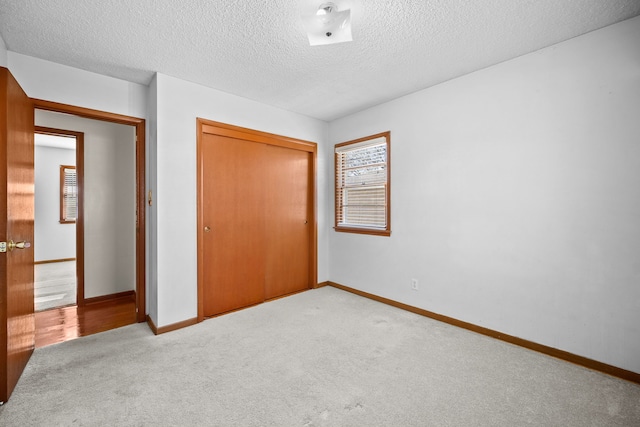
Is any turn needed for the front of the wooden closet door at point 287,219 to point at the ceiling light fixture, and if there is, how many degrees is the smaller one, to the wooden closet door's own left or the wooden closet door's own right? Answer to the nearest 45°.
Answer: approximately 45° to the wooden closet door's own right

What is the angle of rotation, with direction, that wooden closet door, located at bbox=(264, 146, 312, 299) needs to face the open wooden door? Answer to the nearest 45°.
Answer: approximately 90° to its right

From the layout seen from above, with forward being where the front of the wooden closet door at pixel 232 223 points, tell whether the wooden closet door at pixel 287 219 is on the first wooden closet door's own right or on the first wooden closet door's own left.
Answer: on the first wooden closet door's own left

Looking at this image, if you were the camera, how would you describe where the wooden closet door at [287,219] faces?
facing the viewer and to the right of the viewer

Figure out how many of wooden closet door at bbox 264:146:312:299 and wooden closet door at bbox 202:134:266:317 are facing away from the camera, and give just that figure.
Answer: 0

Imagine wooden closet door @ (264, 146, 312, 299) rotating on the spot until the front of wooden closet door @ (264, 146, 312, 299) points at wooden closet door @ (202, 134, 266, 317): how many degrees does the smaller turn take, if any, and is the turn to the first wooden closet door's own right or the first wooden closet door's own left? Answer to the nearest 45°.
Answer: approximately 90° to the first wooden closet door's own right
